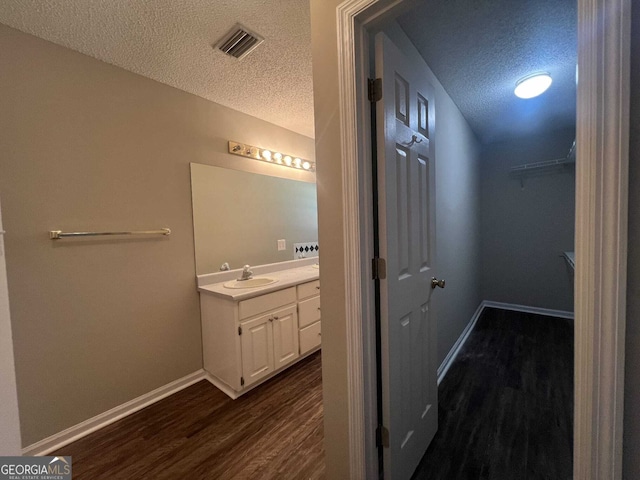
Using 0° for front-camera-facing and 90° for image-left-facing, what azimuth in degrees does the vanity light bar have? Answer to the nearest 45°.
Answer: approximately 315°

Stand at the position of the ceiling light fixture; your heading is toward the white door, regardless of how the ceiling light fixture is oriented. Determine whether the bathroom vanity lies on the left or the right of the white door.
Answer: right

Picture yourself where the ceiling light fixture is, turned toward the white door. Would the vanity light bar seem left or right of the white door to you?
right

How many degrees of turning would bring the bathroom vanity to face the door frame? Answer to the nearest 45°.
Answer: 0° — it already faces it

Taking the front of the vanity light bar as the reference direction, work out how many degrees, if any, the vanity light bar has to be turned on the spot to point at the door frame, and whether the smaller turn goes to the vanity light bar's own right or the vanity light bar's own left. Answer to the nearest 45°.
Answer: approximately 45° to the vanity light bar's own right

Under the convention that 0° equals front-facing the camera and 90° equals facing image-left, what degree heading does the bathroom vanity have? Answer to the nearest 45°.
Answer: approximately 315°

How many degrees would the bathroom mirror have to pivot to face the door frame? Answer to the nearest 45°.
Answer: approximately 45° to its right

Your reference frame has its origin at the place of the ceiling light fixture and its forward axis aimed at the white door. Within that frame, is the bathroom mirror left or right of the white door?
right
